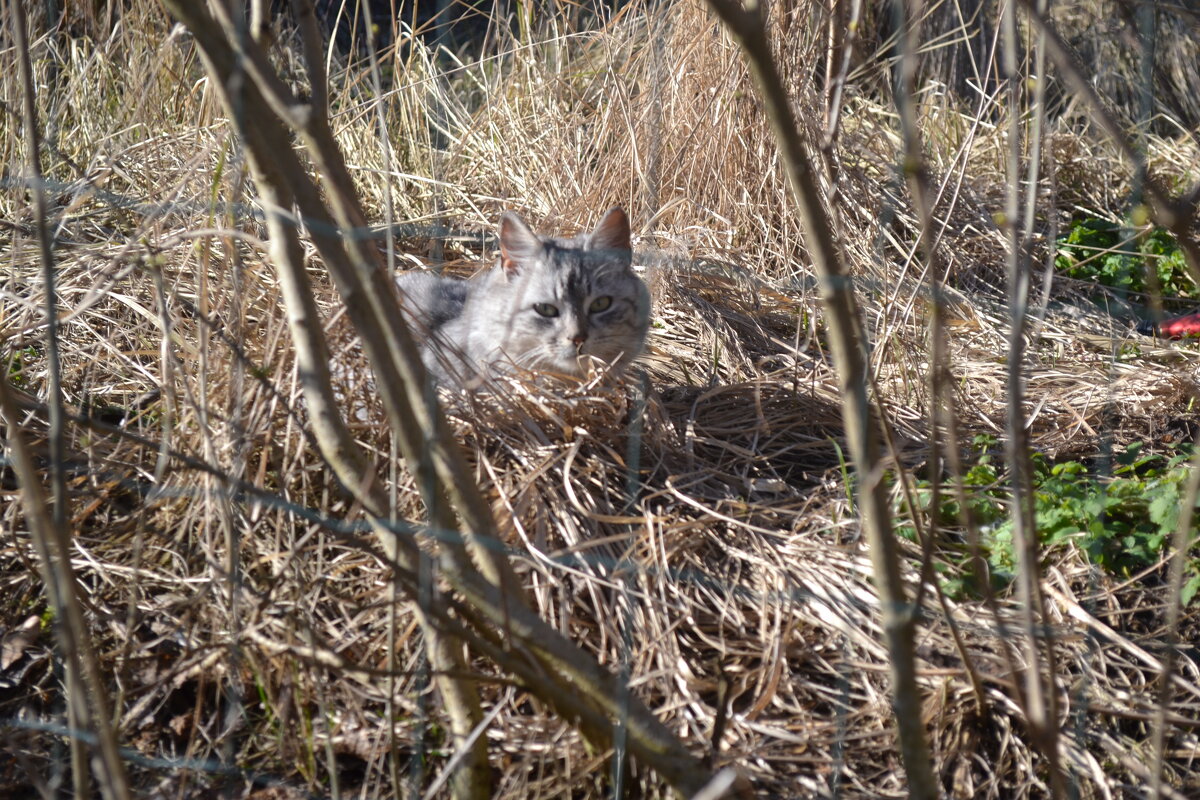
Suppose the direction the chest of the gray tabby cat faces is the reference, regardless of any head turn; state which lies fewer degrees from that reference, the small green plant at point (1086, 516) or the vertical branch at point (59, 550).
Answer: the small green plant

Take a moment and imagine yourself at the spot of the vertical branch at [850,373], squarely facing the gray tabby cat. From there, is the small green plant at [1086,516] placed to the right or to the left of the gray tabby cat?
right

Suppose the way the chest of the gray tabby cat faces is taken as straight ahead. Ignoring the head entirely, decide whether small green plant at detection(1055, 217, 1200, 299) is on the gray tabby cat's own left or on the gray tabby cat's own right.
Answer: on the gray tabby cat's own left

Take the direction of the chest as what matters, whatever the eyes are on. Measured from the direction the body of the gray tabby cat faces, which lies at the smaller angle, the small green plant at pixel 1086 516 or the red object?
the small green plant

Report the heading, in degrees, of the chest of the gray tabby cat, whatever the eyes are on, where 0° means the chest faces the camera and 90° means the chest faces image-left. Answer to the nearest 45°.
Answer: approximately 315°

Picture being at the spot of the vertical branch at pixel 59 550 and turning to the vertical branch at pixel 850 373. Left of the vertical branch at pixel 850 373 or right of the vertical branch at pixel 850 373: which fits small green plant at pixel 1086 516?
left

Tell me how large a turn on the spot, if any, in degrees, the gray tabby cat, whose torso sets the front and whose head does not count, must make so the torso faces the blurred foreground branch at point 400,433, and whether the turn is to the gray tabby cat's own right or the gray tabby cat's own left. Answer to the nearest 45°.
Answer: approximately 45° to the gray tabby cat's own right

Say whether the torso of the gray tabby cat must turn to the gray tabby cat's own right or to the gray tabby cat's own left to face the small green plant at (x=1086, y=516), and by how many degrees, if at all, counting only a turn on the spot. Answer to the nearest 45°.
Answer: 0° — it already faces it

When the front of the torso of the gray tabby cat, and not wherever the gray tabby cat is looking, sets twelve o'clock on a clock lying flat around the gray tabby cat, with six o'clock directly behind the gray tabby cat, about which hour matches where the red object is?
The red object is roughly at 10 o'clock from the gray tabby cat.

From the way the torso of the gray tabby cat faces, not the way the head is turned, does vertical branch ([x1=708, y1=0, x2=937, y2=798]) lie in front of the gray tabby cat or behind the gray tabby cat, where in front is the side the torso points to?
in front

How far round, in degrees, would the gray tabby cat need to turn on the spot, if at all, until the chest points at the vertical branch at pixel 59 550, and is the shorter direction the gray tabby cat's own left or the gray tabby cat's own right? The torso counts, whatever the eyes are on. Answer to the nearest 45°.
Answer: approximately 90° to the gray tabby cat's own right
